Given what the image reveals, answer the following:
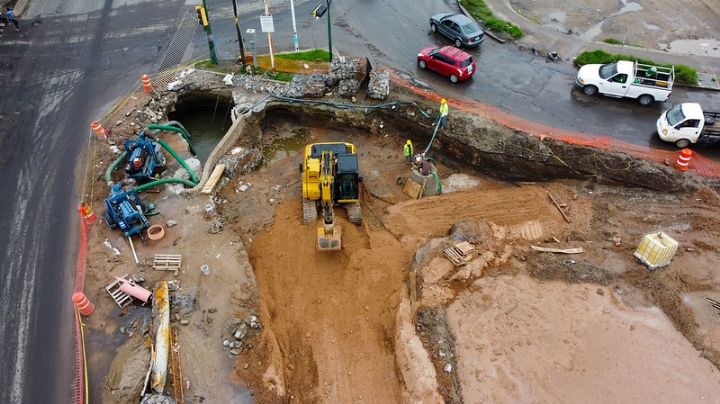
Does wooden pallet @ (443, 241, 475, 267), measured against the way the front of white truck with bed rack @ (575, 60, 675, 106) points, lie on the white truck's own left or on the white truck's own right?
on the white truck's own left

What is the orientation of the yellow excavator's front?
toward the camera

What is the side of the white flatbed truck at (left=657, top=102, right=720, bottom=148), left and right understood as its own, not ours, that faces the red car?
front

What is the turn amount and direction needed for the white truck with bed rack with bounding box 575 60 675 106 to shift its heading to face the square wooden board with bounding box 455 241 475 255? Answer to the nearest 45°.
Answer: approximately 90° to its left

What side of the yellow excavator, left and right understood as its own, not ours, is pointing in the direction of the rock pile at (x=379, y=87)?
back

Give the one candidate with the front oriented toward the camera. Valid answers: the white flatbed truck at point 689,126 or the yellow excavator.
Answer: the yellow excavator

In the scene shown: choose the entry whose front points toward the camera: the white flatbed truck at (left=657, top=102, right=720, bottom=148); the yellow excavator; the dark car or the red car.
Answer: the yellow excavator

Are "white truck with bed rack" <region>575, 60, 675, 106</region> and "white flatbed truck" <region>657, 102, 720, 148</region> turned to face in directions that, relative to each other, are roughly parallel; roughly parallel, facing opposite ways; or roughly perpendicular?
roughly parallel

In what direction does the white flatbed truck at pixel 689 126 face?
to the viewer's left

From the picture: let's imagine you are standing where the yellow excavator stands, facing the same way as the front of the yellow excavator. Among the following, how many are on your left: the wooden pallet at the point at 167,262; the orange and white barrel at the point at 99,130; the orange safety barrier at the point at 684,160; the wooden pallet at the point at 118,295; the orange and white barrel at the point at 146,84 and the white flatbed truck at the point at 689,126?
2

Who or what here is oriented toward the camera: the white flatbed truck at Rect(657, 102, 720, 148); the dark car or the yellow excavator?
the yellow excavator

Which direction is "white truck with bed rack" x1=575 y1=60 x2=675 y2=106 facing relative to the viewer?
to the viewer's left

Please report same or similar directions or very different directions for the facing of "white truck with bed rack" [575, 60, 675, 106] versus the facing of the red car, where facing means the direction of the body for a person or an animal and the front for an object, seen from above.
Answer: same or similar directions

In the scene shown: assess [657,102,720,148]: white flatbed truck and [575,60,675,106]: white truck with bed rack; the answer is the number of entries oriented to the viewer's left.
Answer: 2

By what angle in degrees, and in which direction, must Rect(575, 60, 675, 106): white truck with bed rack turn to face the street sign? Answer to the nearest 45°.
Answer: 0° — it already faces it
